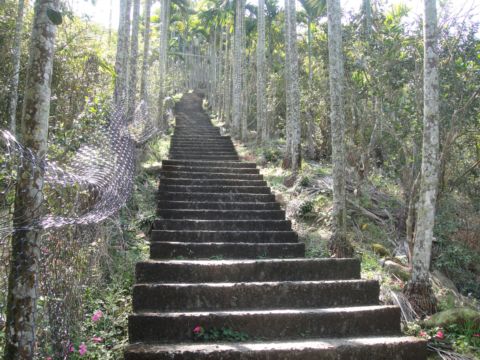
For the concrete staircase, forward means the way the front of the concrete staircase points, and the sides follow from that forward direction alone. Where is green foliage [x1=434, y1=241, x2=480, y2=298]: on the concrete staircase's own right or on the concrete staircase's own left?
on the concrete staircase's own left

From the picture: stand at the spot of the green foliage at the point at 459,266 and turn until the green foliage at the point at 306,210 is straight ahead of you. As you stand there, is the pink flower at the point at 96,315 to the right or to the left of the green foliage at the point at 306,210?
left

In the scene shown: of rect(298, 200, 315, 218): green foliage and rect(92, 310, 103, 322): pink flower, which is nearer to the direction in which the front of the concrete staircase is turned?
the pink flower

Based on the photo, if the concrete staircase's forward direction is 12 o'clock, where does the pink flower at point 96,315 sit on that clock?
The pink flower is roughly at 2 o'clock from the concrete staircase.

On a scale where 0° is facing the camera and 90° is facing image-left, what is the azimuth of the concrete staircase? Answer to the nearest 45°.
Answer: approximately 0°

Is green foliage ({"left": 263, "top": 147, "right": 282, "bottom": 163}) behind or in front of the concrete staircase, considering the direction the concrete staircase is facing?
behind
